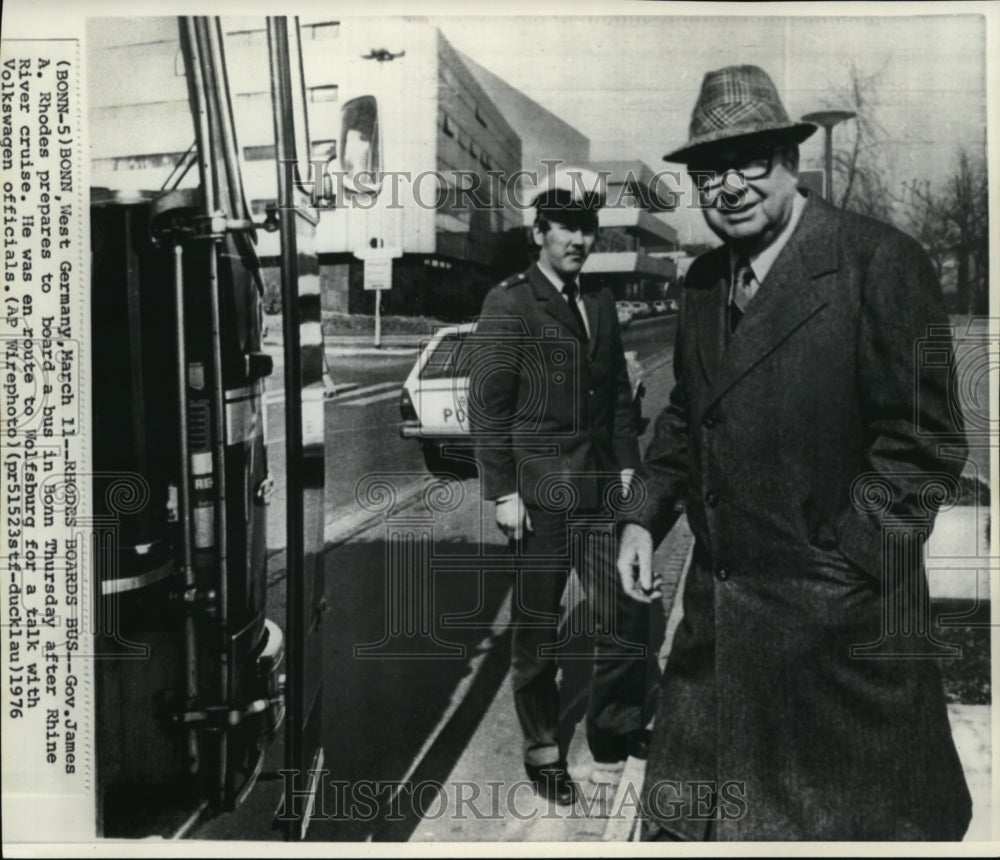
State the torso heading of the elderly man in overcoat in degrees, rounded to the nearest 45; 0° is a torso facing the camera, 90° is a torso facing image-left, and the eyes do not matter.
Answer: approximately 45°

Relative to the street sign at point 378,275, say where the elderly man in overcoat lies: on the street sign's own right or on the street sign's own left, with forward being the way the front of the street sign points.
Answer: on the street sign's own left

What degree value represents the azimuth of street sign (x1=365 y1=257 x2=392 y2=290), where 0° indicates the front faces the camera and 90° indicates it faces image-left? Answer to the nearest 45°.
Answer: approximately 0°

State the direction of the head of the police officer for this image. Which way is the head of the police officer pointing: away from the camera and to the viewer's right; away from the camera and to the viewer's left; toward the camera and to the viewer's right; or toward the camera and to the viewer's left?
toward the camera and to the viewer's right

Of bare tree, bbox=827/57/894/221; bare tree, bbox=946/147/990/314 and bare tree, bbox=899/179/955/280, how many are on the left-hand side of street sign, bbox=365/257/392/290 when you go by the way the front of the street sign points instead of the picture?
3
